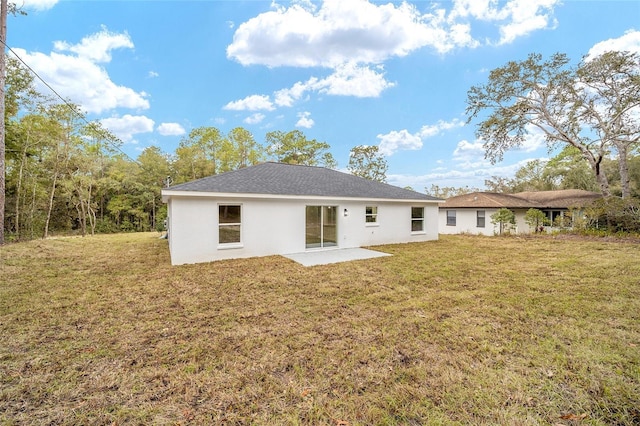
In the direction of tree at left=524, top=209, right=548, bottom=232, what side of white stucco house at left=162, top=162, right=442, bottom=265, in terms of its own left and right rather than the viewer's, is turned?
right

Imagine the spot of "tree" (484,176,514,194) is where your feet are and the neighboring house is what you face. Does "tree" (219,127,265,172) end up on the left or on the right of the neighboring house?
right

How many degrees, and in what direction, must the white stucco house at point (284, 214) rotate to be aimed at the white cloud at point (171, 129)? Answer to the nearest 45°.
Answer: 0° — it already faces it

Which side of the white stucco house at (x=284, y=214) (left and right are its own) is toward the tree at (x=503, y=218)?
right

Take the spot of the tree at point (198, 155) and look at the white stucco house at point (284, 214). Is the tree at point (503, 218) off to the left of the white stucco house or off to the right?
left

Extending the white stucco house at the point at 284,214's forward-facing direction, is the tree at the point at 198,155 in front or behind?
in front

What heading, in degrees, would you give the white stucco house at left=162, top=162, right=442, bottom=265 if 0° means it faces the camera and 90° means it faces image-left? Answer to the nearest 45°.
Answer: approximately 135°

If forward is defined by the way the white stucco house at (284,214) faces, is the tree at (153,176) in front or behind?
in front

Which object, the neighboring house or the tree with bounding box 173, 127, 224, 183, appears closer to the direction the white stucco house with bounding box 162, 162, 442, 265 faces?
the tree

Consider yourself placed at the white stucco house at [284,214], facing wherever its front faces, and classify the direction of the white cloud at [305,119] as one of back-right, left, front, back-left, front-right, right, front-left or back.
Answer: front-right

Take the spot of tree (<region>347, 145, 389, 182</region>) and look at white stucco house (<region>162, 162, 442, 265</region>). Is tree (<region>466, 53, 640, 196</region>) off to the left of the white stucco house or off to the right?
left
